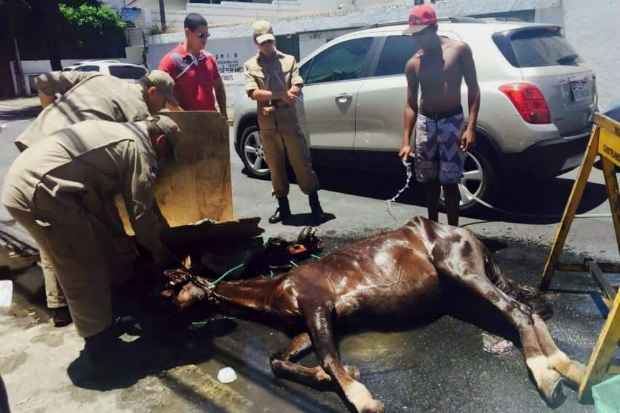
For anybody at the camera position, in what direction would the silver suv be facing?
facing away from the viewer and to the left of the viewer

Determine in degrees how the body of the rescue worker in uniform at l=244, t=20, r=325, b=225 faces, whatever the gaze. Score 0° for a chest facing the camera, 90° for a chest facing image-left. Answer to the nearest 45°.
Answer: approximately 0°

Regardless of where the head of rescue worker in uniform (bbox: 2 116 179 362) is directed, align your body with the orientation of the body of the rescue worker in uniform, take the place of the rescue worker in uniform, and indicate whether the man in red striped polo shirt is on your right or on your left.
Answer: on your left

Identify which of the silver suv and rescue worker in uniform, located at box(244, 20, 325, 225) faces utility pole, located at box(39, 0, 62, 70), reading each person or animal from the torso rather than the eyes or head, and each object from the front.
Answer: the silver suv

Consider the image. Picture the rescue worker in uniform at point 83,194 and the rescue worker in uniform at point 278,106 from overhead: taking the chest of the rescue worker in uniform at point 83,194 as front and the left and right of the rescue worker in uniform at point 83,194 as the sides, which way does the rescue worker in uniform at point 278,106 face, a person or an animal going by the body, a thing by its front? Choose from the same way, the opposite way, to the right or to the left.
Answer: to the right

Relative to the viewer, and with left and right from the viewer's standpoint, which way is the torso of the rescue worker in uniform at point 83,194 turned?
facing to the right of the viewer

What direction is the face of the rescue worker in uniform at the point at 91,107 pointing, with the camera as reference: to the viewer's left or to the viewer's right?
to the viewer's right

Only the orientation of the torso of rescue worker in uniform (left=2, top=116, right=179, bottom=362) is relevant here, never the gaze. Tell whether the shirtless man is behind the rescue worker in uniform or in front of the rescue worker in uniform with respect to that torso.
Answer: in front

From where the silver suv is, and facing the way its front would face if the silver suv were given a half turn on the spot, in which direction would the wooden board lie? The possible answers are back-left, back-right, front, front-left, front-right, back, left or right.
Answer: right

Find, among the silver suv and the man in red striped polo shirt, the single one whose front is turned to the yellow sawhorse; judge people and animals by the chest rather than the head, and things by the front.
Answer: the man in red striped polo shirt

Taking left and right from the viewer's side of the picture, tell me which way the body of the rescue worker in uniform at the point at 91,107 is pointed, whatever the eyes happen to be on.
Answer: facing to the right of the viewer

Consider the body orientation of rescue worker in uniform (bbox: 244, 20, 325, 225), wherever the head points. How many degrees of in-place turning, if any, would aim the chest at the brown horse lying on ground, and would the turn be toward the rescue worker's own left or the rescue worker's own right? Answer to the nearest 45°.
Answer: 0° — they already face it

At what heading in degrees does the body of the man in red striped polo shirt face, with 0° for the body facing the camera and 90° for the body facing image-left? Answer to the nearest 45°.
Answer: approximately 315°
